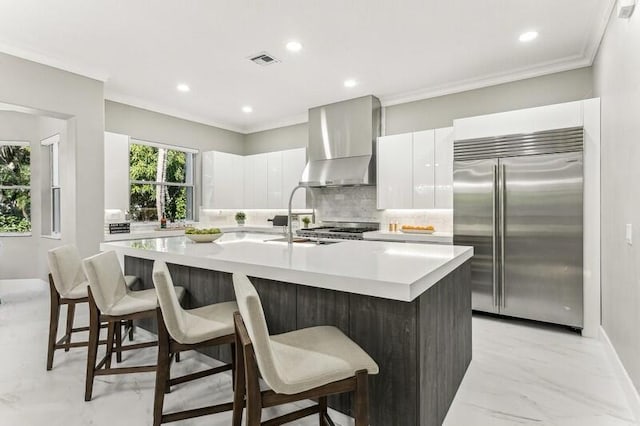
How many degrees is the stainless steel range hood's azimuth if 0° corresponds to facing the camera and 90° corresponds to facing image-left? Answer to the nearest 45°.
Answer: approximately 45°

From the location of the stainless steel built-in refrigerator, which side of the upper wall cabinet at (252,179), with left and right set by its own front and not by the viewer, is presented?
left

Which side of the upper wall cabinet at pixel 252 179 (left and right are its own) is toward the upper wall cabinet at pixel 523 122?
left

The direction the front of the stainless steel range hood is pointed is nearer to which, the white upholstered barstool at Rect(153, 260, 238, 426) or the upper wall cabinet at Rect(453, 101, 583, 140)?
the white upholstered barstool

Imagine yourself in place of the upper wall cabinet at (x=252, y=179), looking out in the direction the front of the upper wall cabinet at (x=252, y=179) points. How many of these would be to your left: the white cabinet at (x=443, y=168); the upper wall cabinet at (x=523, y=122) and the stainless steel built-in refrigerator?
3

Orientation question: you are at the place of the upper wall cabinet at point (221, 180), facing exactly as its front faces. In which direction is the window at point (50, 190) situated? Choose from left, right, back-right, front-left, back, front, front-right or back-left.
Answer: back-right

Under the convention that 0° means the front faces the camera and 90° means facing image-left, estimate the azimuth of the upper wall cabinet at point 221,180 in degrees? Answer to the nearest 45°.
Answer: approximately 315°

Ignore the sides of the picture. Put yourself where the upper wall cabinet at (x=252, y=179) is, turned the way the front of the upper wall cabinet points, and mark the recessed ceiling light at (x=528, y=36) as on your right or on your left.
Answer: on your left

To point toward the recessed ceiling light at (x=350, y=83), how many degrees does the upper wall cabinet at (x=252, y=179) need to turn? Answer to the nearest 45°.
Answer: approximately 90° to its left

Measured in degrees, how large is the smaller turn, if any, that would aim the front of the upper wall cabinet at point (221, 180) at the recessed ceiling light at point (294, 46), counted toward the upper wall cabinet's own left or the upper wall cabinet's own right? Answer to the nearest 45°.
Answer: approximately 45° to the upper wall cabinet's own right
